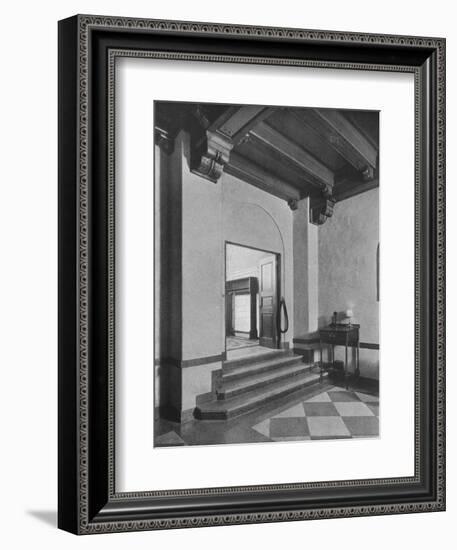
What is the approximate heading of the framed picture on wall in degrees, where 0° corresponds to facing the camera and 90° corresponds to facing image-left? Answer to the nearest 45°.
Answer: approximately 315°
